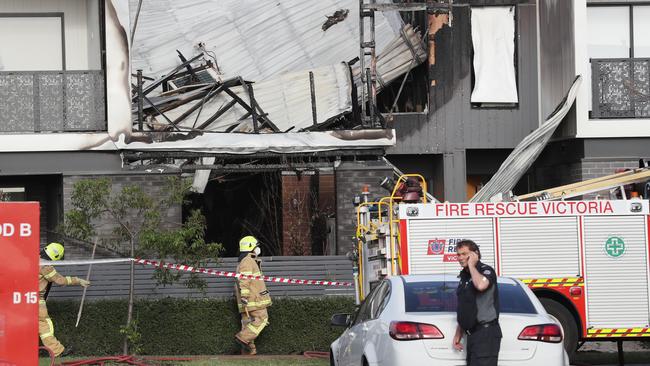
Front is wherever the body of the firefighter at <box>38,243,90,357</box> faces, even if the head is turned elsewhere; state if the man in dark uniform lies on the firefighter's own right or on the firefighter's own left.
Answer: on the firefighter's own right

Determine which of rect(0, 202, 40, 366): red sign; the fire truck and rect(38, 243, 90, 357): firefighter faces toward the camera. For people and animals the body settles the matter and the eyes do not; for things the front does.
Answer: the red sign

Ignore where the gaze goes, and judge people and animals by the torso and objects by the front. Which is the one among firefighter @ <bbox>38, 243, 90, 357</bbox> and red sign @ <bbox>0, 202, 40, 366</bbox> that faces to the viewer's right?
the firefighter

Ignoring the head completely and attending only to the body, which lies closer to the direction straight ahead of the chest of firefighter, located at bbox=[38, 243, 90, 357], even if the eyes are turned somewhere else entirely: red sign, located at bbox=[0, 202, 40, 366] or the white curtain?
the white curtain

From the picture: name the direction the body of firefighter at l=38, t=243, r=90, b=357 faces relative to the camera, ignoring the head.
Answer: to the viewer's right

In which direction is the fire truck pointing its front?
to the viewer's right

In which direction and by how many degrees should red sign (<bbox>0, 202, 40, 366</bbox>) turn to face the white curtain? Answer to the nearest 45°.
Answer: approximately 135° to its left

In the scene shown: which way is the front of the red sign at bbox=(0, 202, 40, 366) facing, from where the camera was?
facing the viewer

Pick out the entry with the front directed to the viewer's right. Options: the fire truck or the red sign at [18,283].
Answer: the fire truck

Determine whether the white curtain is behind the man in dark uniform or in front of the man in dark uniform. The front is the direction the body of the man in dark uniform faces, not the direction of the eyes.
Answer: behind
